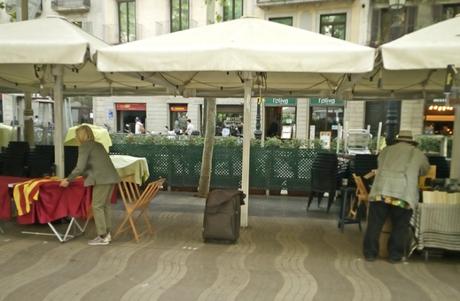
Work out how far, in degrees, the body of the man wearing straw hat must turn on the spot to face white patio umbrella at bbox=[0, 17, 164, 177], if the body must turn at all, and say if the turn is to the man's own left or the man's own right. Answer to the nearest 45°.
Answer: approximately 90° to the man's own left

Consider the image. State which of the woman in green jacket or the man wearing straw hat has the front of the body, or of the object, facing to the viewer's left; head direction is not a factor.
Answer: the woman in green jacket

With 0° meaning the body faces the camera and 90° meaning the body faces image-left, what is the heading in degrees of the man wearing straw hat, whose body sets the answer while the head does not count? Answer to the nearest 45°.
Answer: approximately 180°

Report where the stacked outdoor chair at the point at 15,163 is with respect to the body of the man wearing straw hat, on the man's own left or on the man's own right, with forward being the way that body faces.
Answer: on the man's own left

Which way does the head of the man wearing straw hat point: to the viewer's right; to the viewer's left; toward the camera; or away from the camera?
away from the camera

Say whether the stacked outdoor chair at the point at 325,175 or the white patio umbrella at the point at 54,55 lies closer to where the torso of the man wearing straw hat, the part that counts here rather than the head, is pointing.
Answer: the stacked outdoor chair

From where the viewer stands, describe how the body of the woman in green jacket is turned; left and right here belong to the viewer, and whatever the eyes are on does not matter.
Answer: facing to the left of the viewer

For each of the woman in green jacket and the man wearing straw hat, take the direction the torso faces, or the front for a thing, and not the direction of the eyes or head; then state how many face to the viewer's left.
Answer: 1

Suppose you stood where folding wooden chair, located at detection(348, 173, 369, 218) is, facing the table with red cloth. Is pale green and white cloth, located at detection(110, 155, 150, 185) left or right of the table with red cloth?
right
